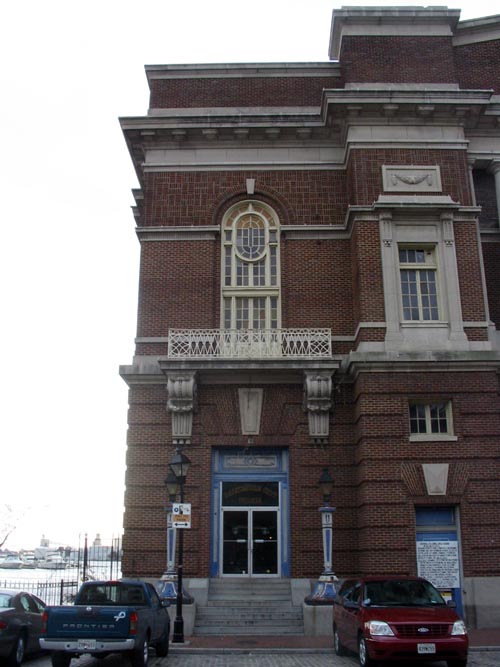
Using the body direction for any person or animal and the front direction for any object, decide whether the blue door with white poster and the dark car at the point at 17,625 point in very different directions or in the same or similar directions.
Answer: very different directions

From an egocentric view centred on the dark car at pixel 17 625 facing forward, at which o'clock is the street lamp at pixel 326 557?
The street lamp is roughly at 1 o'clock from the dark car.

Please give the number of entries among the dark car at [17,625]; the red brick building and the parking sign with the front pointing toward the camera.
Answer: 2

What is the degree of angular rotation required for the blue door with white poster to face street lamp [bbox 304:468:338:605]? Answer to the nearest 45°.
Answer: approximately 90° to its right

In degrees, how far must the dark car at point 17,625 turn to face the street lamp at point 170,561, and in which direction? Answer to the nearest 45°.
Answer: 0° — it already faces it

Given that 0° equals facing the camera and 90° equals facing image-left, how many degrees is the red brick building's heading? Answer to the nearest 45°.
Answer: approximately 0°

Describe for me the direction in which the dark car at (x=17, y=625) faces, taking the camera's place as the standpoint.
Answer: facing away from the viewer and to the right of the viewer

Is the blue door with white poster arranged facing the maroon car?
yes
